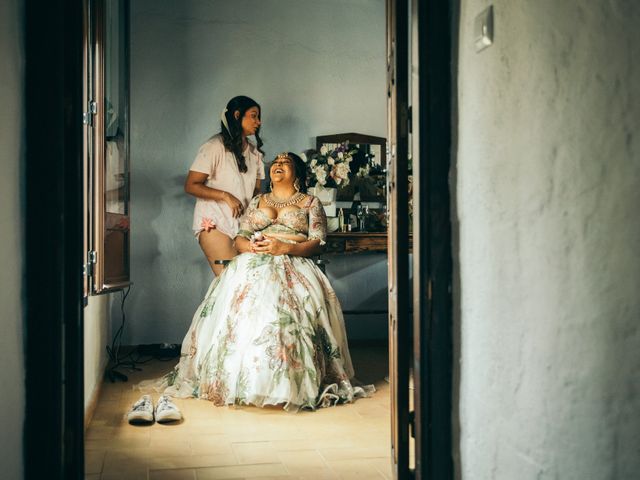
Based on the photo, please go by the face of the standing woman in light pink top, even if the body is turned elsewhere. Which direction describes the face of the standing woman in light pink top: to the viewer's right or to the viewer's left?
to the viewer's right

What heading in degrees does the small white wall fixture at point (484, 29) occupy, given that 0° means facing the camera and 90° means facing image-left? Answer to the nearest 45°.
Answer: approximately 45°

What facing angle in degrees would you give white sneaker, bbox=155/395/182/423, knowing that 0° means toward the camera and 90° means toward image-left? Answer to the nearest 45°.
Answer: approximately 315°

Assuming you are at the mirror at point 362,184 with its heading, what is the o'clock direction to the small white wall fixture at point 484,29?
The small white wall fixture is roughly at 12 o'clock from the mirror.

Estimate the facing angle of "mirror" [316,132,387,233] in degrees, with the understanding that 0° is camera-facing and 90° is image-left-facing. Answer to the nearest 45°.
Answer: approximately 0°
